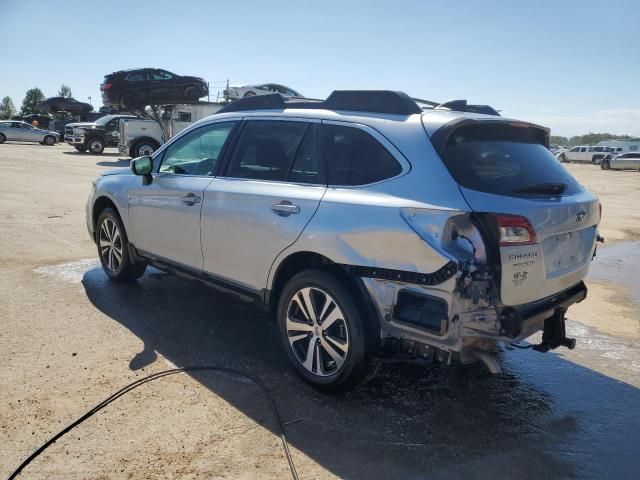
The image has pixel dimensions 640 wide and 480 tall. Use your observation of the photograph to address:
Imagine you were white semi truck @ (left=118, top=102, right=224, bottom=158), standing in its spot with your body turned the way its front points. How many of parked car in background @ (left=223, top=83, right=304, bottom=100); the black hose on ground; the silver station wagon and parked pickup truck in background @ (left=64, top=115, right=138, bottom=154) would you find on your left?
2

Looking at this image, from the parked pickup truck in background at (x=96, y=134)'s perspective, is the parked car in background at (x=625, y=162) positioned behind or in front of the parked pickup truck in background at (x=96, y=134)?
behind

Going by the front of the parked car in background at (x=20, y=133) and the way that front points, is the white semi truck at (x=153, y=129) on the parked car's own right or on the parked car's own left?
on the parked car's own right

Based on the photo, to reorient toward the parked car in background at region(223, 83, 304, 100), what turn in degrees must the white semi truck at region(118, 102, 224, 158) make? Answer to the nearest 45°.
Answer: approximately 135° to its right

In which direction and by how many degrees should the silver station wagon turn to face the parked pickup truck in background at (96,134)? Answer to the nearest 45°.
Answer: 0° — it already faces it

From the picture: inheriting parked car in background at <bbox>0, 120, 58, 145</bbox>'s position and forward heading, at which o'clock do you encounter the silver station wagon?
The silver station wagon is roughly at 3 o'clock from the parked car in background.

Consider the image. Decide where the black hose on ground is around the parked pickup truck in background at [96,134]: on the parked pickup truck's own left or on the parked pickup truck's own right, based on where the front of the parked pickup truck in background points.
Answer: on the parked pickup truck's own left
